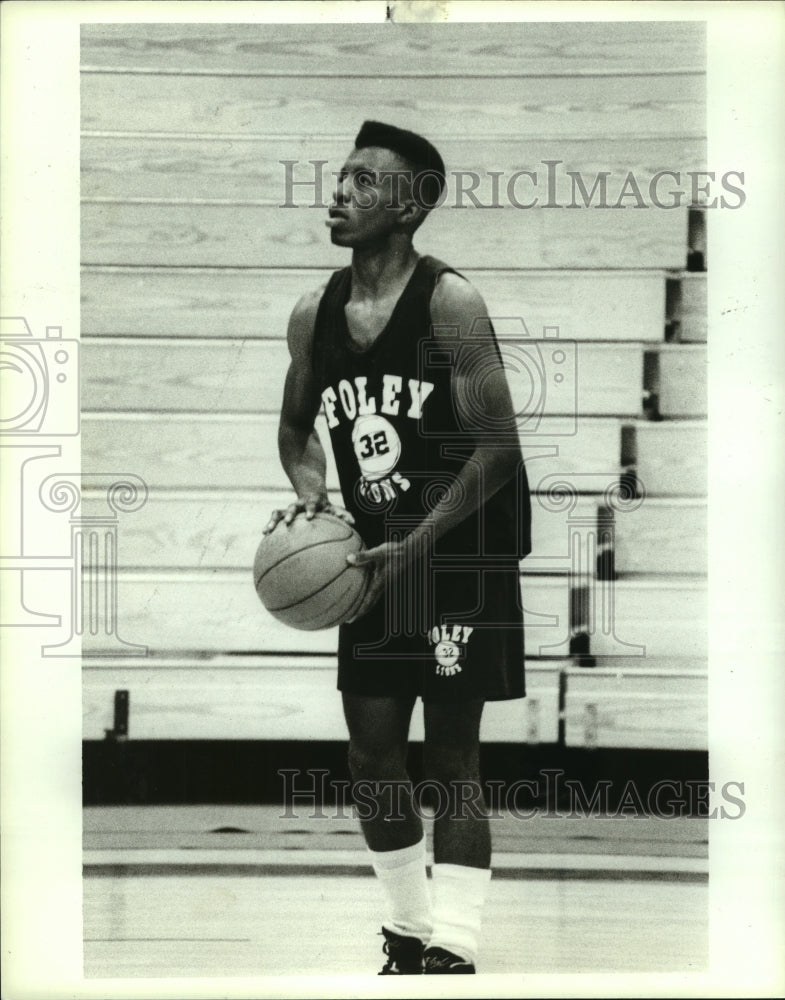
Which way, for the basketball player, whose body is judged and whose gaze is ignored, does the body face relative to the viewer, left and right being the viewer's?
facing the viewer and to the left of the viewer

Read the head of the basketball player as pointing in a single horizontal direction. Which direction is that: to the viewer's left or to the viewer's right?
to the viewer's left
